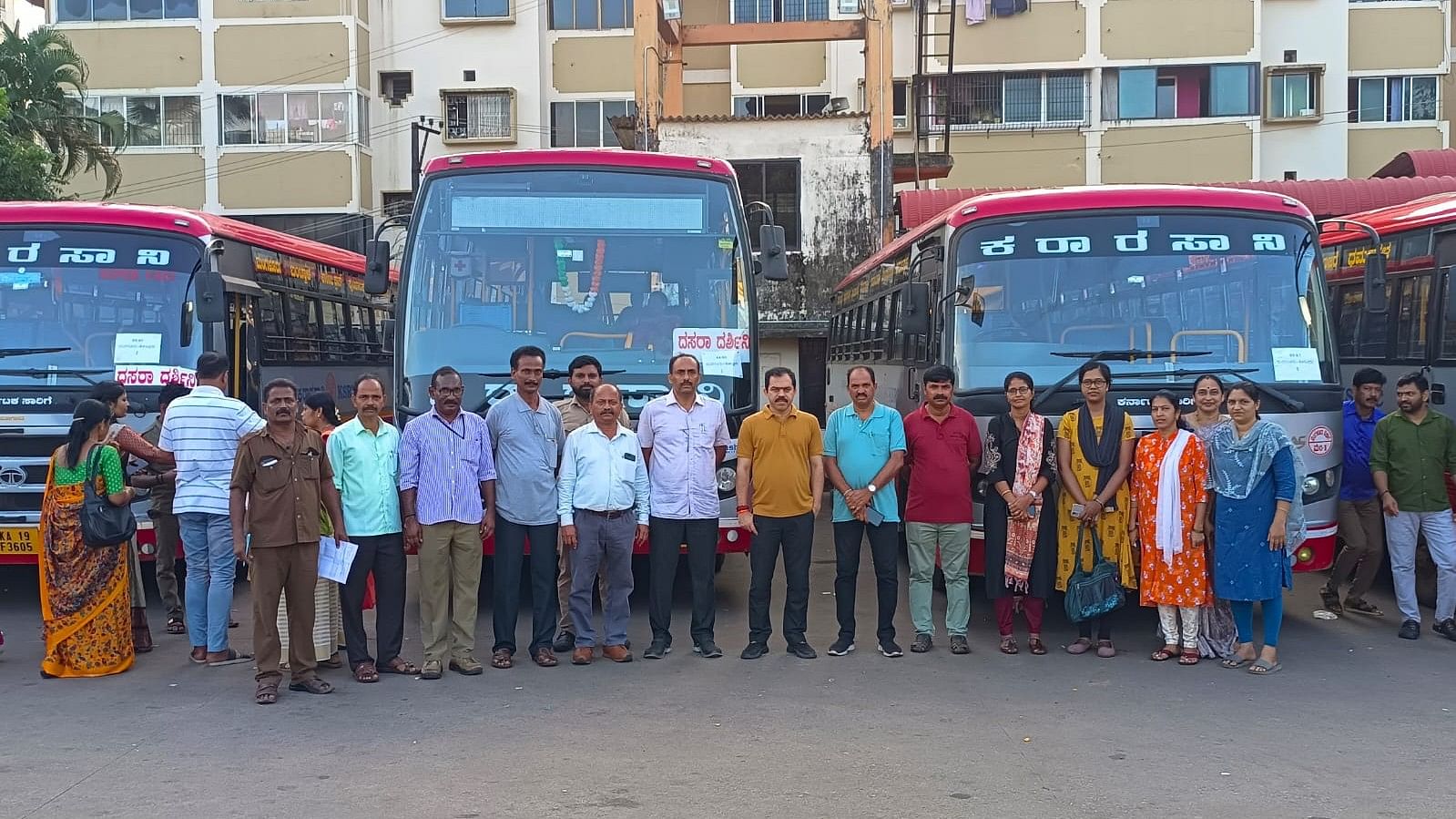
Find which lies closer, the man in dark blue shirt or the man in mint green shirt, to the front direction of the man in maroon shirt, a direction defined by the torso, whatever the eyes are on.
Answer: the man in mint green shirt

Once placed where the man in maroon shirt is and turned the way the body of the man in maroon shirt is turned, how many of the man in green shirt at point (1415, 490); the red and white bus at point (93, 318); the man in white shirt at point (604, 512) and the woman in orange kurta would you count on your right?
2

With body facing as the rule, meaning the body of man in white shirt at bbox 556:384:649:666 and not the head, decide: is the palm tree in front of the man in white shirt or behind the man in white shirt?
behind

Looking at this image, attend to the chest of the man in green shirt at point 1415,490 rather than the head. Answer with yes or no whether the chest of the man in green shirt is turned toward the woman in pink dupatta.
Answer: no

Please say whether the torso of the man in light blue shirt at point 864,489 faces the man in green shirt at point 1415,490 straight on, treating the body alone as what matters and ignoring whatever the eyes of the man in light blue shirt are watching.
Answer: no

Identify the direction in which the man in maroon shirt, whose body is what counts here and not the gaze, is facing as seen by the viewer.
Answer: toward the camera

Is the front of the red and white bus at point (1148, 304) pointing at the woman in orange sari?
no

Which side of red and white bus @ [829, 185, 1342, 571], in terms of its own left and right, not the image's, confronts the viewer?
front

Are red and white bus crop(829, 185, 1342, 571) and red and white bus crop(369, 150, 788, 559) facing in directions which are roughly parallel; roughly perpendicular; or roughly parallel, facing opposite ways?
roughly parallel

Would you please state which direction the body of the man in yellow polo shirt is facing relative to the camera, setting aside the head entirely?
toward the camera

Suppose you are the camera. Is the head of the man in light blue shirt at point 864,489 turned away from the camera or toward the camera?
toward the camera

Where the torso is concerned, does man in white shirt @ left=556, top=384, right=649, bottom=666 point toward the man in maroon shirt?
no

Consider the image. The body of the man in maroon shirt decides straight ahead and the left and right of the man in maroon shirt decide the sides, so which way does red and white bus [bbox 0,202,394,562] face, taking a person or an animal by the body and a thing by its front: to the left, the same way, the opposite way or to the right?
the same way

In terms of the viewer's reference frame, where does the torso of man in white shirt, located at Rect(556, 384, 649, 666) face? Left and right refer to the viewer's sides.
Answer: facing the viewer

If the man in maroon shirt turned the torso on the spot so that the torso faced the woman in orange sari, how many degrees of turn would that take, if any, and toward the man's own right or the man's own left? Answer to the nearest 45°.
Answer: approximately 90° to the man's own right

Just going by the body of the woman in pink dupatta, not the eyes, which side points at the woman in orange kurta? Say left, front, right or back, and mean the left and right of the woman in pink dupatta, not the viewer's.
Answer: left

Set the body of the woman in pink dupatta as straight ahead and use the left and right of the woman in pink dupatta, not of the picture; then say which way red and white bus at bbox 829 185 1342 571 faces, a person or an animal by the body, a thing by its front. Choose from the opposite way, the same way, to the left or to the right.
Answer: the same way
